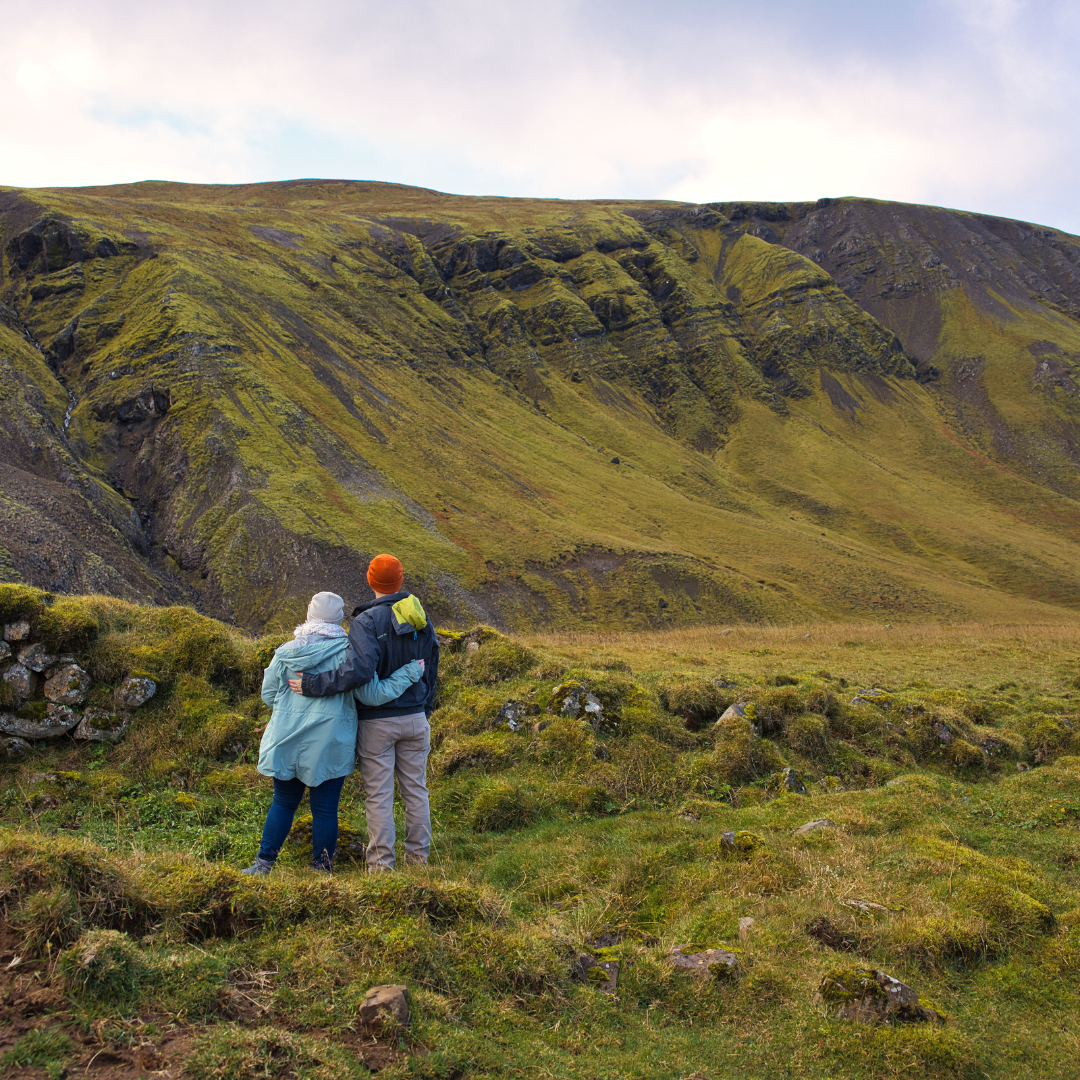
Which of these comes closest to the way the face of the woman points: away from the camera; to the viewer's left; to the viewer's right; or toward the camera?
away from the camera

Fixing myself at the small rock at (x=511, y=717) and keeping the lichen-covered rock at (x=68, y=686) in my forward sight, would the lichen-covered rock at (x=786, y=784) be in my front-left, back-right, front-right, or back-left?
back-left

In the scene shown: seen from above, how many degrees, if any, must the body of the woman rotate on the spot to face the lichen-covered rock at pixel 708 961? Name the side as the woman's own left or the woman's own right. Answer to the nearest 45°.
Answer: approximately 135° to the woman's own right

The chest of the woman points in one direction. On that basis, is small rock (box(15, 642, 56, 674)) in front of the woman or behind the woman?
in front

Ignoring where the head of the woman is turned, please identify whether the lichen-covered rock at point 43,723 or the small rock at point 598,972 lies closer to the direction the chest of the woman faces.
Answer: the lichen-covered rock

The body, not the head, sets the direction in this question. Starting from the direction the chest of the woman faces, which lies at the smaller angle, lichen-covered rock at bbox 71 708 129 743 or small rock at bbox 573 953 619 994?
the lichen-covered rock

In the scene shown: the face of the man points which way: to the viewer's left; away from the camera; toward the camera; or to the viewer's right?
away from the camera

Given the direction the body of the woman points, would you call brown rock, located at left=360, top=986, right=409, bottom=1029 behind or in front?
behind

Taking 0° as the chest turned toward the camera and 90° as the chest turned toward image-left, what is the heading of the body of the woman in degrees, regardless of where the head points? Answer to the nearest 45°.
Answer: approximately 180°
